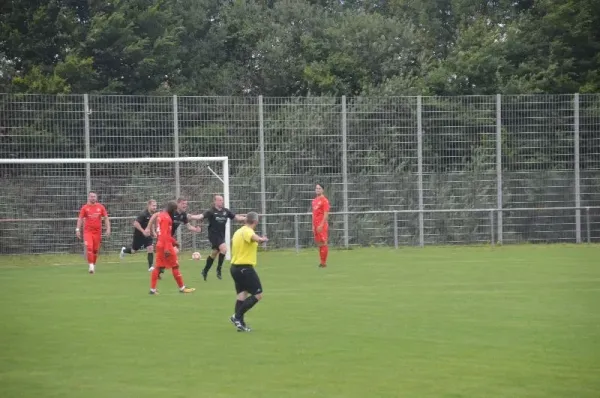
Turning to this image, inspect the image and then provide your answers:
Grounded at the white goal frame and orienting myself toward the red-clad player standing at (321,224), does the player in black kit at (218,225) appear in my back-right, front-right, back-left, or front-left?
front-right

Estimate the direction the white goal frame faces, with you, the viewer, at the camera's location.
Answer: facing the viewer

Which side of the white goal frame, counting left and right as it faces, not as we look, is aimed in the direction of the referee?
front

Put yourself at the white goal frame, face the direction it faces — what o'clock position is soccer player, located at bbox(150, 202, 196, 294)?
The soccer player is roughly at 12 o'clock from the white goal frame.

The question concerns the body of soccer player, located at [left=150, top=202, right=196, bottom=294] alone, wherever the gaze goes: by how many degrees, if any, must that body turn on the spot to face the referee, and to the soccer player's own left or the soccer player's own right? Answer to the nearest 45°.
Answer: approximately 90° to the soccer player's own right

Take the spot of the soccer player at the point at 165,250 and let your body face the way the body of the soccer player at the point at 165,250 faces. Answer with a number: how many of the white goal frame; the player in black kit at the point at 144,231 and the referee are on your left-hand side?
2

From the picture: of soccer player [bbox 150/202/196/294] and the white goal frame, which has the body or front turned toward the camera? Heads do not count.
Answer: the white goal frame

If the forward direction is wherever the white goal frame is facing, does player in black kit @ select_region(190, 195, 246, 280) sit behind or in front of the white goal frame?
in front

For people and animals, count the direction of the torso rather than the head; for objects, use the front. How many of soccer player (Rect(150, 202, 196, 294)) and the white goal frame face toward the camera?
1

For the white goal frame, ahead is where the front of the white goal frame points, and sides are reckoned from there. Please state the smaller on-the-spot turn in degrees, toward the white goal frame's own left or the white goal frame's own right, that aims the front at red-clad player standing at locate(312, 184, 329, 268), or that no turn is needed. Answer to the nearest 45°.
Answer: approximately 45° to the white goal frame's own left

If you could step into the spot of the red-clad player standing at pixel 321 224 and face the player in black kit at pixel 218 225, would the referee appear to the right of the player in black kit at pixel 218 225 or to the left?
left
